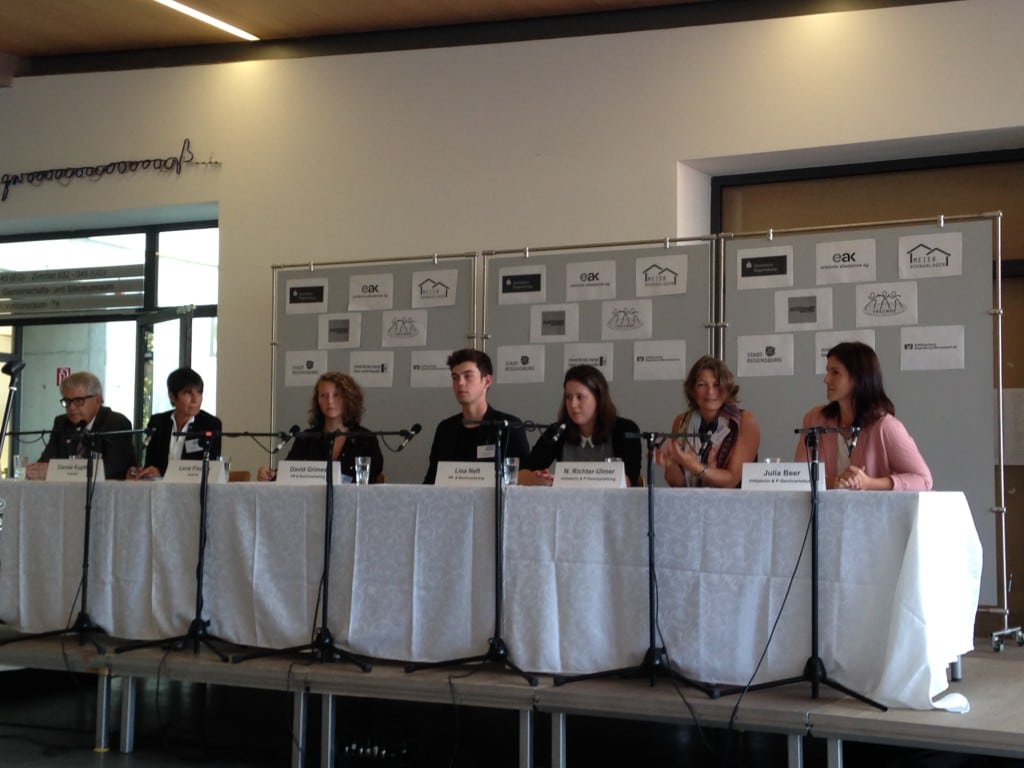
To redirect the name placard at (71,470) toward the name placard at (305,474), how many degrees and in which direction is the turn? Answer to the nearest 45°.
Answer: approximately 45° to its left

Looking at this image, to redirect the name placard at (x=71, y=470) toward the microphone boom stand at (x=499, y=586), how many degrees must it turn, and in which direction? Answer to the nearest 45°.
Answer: approximately 45° to its left

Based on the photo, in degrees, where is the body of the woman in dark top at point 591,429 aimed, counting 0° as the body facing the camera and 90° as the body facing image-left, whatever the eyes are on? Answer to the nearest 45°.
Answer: approximately 45°

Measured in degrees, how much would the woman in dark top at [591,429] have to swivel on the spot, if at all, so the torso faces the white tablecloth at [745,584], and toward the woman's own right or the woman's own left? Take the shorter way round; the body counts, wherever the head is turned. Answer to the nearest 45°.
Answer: approximately 90° to the woman's own left

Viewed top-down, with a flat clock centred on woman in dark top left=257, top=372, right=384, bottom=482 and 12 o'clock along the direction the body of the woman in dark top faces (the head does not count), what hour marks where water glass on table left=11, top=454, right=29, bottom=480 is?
The water glass on table is roughly at 3 o'clock from the woman in dark top.

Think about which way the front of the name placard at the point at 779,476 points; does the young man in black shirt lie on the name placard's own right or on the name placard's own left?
on the name placard's own right

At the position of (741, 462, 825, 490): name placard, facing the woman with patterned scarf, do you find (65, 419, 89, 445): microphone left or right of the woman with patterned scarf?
left

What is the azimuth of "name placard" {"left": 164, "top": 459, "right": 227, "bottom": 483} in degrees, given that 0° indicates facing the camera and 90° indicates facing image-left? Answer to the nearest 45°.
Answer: approximately 0°

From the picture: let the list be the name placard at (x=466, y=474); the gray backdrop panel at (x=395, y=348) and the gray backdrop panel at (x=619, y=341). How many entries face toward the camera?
3

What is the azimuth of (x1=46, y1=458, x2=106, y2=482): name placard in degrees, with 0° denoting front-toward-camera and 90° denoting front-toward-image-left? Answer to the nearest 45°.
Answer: approximately 0°

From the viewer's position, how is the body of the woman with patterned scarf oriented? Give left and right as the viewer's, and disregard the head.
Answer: facing the viewer and to the left of the viewer

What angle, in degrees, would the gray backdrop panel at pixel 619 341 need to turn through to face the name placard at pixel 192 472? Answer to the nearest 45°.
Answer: approximately 45° to its right

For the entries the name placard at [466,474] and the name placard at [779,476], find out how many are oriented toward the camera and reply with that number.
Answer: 2
